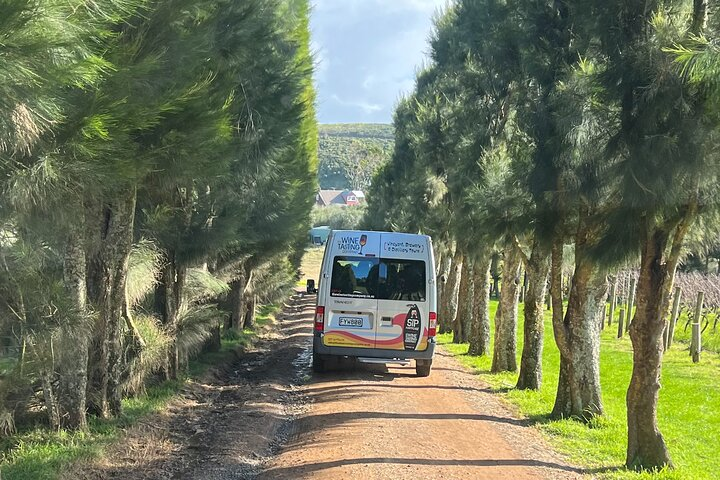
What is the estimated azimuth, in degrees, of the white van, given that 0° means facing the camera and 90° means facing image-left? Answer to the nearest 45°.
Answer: approximately 180°
